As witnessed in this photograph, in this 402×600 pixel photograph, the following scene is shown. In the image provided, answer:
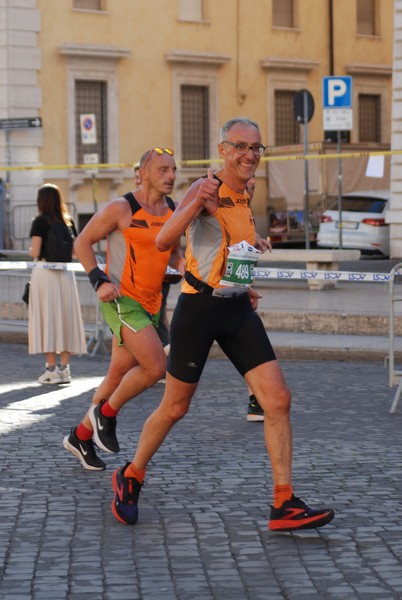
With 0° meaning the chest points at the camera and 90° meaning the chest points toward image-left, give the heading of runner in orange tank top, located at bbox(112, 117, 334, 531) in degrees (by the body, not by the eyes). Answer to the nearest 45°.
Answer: approximately 315°

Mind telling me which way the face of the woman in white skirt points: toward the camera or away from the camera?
away from the camera

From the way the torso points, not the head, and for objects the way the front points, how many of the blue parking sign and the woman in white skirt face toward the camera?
1

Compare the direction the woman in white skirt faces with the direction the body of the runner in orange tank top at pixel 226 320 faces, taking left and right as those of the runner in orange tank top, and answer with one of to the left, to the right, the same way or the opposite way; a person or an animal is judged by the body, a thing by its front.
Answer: the opposite way

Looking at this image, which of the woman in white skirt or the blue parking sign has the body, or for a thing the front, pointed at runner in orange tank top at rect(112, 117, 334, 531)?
the blue parking sign

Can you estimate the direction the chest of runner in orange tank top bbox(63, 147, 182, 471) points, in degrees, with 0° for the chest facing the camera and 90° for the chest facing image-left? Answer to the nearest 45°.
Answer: approximately 315°

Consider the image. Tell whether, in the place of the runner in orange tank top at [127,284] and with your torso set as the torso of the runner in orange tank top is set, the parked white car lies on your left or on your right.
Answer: on your left

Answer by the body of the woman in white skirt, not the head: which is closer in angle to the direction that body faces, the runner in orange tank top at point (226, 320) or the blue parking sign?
the blue parking sign

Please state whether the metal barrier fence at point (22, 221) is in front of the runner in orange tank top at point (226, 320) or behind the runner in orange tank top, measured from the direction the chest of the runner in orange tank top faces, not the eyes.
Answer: behind

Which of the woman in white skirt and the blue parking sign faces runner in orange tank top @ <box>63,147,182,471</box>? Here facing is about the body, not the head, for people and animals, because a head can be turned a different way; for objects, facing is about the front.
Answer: the blue parking sign

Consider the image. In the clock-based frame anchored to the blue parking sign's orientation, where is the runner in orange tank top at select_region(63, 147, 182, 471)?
The runner in orange tank top is roughly at 12 o'clock from the blue parking sign.

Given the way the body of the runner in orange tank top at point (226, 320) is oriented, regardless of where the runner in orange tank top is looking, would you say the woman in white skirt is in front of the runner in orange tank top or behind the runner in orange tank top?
behind

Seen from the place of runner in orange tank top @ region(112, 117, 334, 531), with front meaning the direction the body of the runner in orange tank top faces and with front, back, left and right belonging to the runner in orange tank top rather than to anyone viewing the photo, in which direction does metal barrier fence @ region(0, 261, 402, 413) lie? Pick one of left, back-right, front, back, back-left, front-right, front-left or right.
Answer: back-left

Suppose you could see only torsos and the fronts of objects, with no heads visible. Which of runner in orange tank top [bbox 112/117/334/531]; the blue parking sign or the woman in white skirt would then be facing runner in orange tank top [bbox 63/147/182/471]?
the blue parking sign
